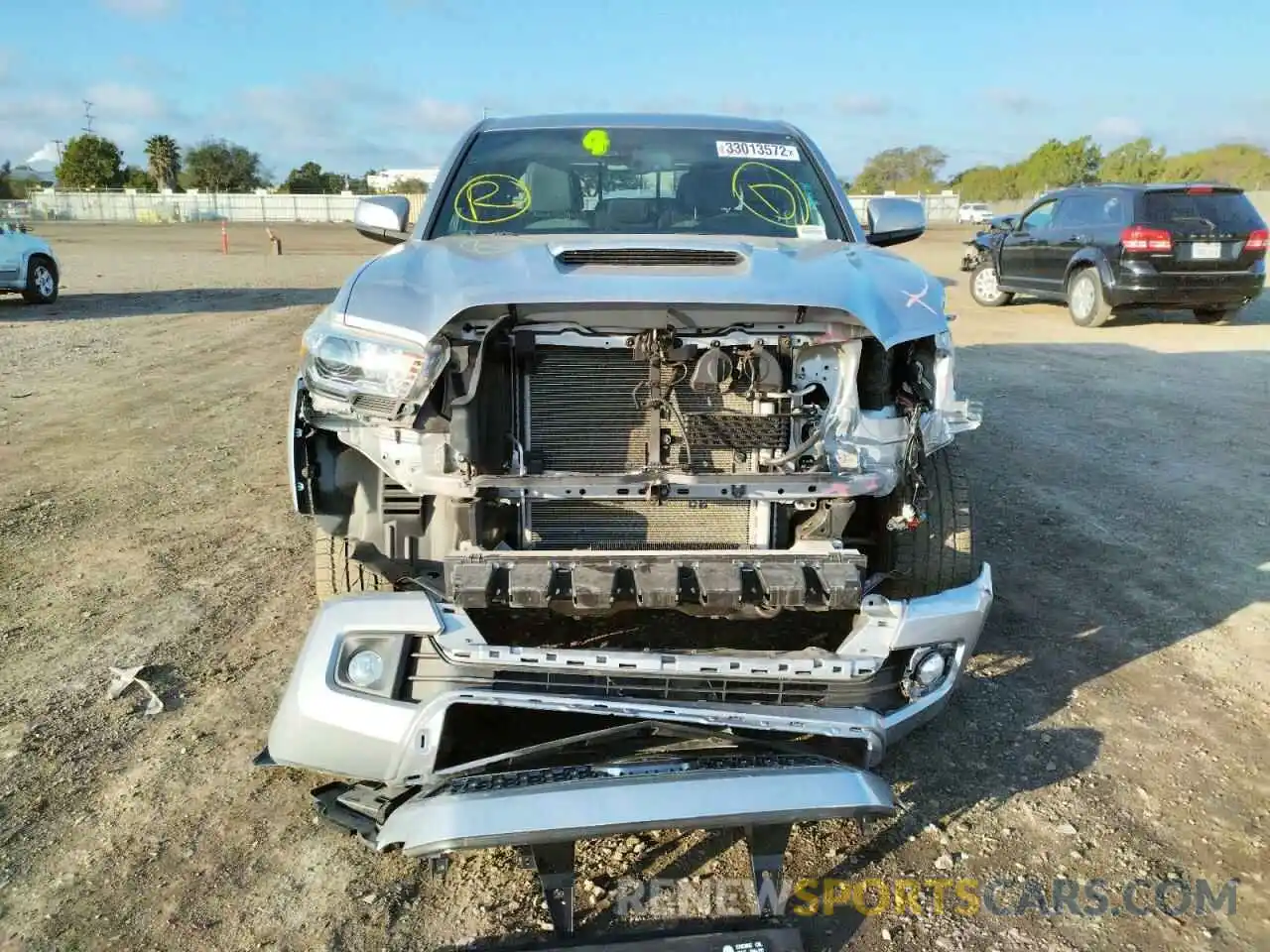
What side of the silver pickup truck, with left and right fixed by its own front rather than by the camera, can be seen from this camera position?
front

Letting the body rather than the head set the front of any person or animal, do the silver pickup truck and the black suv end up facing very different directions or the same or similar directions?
very different directions

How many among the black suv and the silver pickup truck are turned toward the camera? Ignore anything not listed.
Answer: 1

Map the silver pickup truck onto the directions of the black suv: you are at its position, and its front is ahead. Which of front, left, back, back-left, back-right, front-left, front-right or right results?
back-left

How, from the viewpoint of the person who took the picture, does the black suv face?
facing away from the viewer and to the left of the viewer

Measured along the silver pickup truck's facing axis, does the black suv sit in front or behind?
behind

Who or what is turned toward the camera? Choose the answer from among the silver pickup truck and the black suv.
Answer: the silver pickup truck
